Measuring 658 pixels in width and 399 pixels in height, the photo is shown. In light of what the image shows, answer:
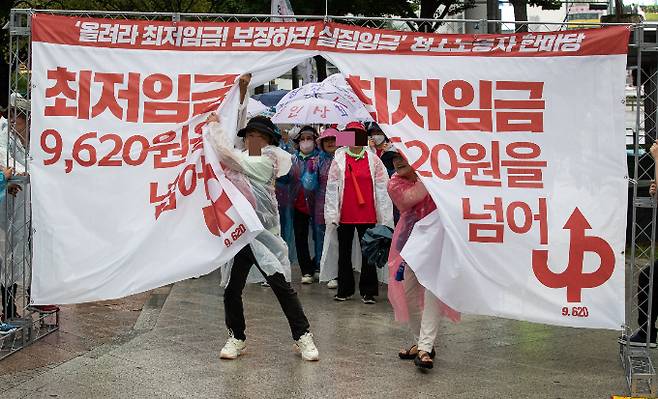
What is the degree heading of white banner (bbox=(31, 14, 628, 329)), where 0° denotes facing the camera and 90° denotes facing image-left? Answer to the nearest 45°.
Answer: approximately 0°

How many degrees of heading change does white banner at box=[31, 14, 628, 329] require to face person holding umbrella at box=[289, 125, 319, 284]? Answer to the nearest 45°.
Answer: approximately 180°

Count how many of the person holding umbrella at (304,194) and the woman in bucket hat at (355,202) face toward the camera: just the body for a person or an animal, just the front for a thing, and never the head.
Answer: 2

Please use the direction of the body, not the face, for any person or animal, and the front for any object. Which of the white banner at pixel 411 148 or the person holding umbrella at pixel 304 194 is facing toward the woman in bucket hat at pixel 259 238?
the person holding umbrella

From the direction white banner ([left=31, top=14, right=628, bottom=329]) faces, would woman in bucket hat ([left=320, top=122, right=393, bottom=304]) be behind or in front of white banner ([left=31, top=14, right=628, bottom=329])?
behind

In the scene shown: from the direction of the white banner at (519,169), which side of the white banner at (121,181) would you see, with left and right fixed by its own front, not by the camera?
left
